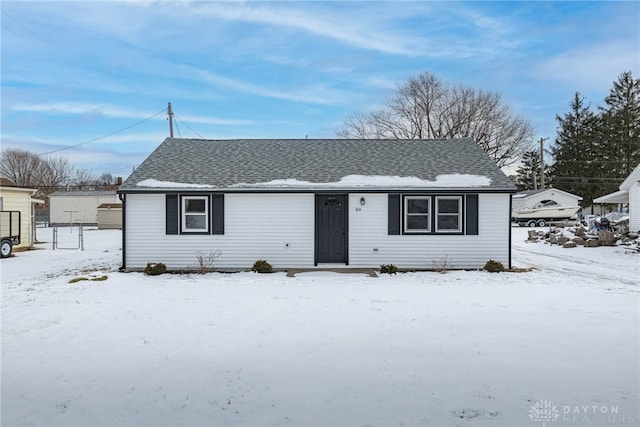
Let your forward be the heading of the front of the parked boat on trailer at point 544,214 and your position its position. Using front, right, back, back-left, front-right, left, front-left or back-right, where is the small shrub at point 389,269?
right

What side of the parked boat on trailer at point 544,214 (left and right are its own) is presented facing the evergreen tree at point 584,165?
left

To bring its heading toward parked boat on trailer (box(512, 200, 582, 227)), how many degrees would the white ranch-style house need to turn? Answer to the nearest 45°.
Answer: approximately 135° to its left

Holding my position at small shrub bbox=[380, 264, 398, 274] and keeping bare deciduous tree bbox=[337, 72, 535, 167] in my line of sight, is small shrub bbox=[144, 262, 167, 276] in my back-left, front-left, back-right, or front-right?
back-left

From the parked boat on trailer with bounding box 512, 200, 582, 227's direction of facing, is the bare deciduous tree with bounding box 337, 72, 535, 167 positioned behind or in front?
behind

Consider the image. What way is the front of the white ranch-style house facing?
toward the camera

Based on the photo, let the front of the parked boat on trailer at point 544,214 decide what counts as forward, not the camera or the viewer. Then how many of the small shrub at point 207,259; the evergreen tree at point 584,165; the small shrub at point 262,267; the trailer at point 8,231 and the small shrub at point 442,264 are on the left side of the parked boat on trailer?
1

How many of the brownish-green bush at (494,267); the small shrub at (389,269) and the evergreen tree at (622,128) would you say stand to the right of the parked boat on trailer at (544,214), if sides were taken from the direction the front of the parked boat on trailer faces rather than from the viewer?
2

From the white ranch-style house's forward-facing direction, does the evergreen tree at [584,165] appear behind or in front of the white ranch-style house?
behind

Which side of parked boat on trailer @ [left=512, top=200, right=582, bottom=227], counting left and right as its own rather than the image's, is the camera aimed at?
right

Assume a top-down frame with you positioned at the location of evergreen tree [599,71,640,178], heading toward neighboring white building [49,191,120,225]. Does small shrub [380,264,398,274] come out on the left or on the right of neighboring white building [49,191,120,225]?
left

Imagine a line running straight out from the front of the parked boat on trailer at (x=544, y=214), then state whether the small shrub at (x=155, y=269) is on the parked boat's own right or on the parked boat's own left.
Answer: on the parked boat's own right

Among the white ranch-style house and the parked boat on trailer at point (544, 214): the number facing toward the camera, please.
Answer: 1
